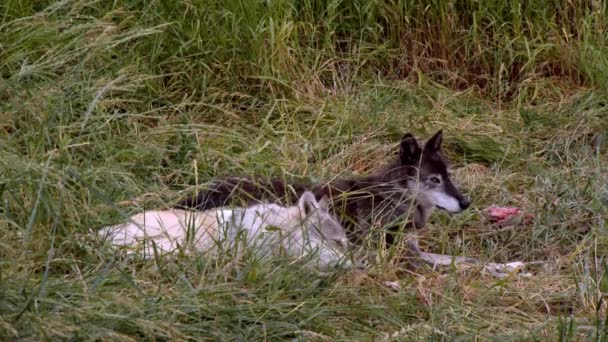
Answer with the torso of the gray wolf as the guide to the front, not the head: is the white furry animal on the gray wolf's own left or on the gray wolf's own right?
on the gray wolf's own right

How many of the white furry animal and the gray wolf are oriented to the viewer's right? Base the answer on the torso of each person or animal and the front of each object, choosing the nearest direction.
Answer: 2

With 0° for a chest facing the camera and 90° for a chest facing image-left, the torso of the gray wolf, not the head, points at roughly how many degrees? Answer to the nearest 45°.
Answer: approximately 270°

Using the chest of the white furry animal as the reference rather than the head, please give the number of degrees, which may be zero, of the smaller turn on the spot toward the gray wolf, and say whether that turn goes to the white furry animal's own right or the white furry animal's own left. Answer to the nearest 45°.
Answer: approximately 45° to the white furry animal's own left

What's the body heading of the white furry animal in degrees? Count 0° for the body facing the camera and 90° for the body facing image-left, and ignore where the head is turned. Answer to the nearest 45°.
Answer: approximately 270°
